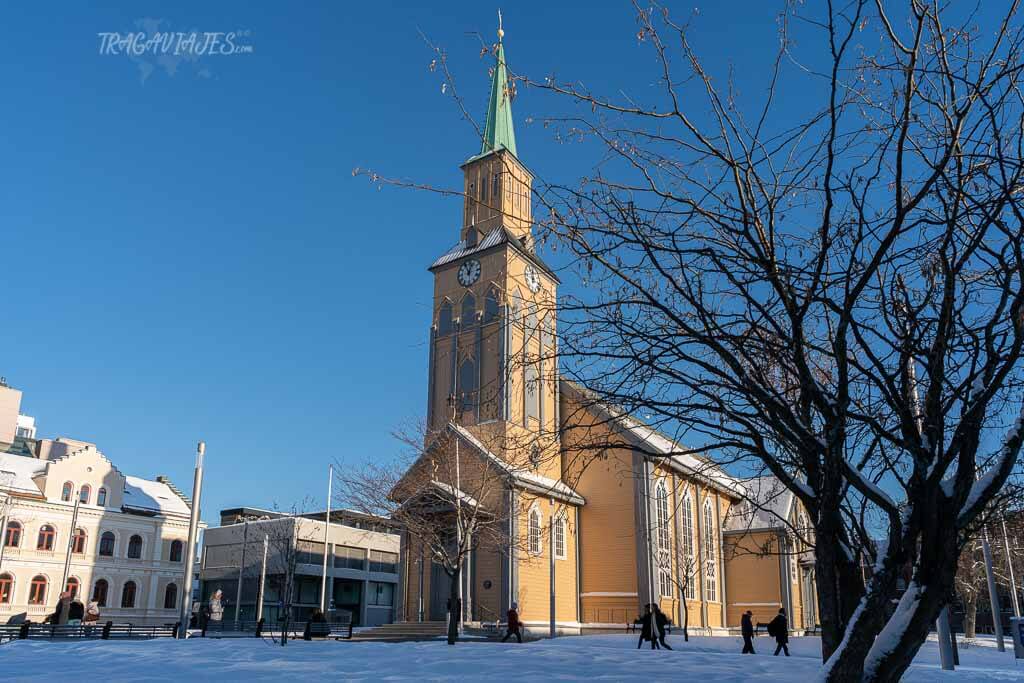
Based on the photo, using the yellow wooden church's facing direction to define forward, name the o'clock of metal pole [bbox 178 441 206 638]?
The metal pole is roughly at 12 o'clock from the yellow wooden church.

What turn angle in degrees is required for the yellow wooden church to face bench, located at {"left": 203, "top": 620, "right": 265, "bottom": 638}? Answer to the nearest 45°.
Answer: approximately 45° to its right

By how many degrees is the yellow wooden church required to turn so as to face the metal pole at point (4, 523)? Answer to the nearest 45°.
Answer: approximately 45° to its right

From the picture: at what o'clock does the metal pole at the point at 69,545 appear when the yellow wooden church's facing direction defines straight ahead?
The metal pole is roughly at 2 o'clock from the yellow wooden church.

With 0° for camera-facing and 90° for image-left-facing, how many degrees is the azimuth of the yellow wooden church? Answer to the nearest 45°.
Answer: approximately 45°

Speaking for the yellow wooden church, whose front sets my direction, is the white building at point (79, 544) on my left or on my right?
on my right

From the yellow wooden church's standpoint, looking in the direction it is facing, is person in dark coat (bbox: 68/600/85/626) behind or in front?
in front

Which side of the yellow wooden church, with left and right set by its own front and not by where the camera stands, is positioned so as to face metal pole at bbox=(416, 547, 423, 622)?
front

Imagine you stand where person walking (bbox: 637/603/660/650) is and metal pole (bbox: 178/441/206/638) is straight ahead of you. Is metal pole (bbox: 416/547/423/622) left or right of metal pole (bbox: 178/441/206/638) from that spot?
right
